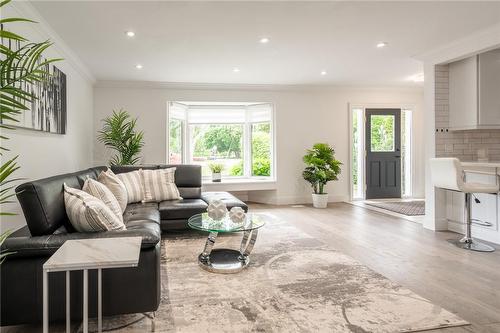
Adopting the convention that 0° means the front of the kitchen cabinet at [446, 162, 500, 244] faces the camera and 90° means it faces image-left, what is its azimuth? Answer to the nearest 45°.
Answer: approximately 45°

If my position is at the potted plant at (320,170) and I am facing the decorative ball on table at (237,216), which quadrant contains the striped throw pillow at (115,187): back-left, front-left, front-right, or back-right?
front-right

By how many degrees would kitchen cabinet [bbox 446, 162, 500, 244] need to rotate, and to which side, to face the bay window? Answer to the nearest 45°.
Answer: approximately 45° to its right

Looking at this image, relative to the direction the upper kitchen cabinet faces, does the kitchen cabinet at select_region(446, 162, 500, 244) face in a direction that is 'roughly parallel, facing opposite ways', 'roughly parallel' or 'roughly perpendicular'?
roughly parallel

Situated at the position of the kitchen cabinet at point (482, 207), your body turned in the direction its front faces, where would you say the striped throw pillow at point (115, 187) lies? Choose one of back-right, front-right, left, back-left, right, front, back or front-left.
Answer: front

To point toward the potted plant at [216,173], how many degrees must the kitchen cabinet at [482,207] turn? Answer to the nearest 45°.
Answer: approximately 45° to its right

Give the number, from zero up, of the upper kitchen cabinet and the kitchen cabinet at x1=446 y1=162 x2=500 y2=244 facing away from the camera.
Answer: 0

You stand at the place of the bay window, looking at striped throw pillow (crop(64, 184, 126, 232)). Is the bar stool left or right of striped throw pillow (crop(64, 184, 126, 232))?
left

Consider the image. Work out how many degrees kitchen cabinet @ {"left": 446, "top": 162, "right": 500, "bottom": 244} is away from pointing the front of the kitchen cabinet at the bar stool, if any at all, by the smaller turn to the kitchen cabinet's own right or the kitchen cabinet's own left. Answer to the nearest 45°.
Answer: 0° — it already faces it

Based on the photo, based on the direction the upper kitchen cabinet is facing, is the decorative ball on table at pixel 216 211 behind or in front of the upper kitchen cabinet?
in front

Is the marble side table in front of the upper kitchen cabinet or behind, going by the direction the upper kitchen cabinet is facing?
in front

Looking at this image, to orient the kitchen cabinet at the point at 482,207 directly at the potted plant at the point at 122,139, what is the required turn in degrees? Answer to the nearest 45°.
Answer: approximately 45° to its right

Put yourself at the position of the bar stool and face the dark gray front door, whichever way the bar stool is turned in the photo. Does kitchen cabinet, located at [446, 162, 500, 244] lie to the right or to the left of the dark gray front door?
right

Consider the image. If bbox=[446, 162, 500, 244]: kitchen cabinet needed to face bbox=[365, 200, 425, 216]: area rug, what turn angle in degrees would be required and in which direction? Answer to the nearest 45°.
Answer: approximately 90° to its right

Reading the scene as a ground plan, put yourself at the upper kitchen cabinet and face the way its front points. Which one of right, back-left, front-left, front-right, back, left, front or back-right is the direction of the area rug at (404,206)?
right
